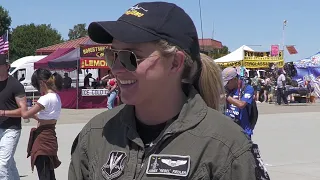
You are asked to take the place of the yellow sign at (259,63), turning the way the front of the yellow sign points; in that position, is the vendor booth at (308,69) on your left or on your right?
on your left

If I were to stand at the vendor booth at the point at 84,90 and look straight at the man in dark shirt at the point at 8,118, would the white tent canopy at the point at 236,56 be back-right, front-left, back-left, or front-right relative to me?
back-left

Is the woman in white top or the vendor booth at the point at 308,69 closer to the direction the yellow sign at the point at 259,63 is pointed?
the woman in white top

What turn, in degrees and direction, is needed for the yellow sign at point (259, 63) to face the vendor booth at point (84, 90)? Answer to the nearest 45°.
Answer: approximately 45° to its right

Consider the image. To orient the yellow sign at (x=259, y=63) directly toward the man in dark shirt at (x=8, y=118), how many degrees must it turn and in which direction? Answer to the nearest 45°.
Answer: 0° — it already faces them

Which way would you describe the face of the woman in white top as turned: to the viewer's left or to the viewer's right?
to the viewer's left

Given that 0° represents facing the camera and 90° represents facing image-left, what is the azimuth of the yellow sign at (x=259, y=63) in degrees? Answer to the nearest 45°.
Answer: approximately 0°

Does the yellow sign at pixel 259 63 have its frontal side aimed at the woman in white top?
yes
